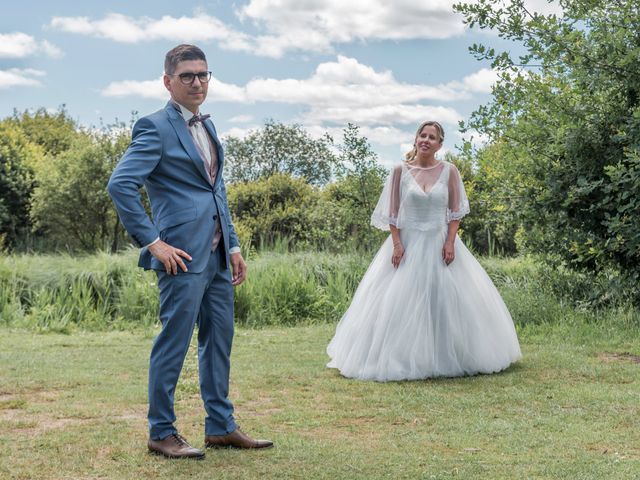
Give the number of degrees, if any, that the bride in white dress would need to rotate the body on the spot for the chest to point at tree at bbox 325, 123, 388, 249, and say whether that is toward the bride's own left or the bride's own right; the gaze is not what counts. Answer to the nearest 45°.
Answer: approximately 180°

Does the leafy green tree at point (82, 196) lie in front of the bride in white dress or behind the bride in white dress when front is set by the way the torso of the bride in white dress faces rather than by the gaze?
behind

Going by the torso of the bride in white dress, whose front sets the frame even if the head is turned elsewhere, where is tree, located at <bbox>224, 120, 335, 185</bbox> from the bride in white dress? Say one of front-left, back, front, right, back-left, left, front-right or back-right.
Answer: back

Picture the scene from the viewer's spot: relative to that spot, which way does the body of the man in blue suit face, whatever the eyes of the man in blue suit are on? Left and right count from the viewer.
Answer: facing the viewer and to the right of the viewer

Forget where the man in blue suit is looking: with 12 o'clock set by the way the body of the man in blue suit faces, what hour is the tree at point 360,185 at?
The tree is roughly at 8 o'clock from the man in blue suit.

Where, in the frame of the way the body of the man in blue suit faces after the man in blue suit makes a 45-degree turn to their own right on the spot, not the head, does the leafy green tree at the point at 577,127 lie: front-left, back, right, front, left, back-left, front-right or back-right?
back-left

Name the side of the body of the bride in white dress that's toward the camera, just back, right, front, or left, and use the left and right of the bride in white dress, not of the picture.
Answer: front

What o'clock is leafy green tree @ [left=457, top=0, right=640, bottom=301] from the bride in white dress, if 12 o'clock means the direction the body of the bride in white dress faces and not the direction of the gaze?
The leafy green tree is roughly at 7 o'clock from the bride in white dress.

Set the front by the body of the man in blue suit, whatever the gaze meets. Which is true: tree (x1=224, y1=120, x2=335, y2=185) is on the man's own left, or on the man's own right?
on the man's own left

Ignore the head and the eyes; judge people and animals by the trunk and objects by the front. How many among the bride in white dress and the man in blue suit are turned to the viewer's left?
0

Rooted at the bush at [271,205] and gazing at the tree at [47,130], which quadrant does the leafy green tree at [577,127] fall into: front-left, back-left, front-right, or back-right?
back-left
